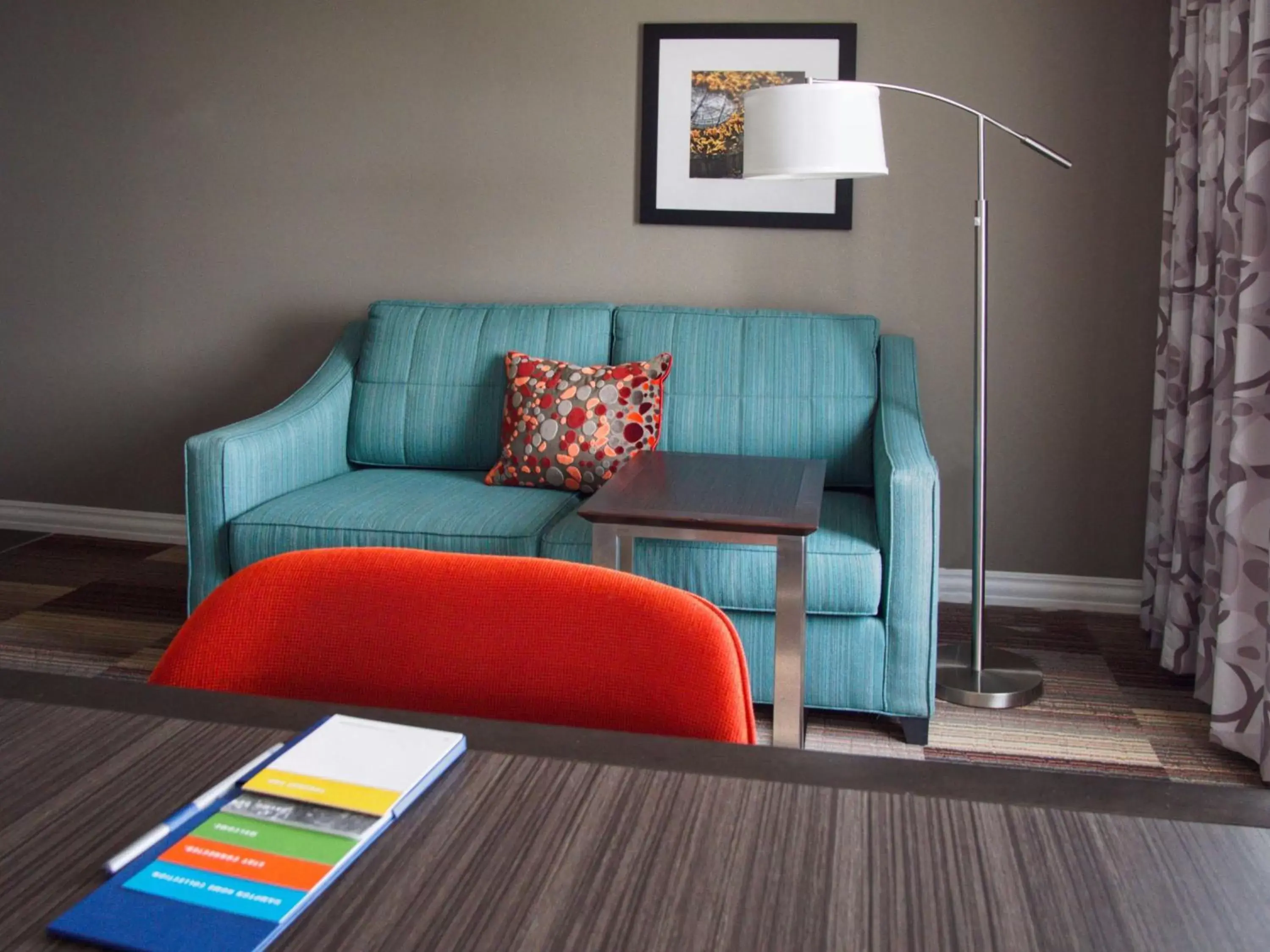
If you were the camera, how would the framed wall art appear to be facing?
facing the viewer

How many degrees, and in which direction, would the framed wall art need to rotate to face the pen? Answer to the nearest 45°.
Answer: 0° — it already faces it

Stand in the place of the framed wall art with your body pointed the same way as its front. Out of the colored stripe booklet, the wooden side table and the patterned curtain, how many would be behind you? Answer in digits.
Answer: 0

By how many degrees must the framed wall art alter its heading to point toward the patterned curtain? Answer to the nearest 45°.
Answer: approximately 45° to its left

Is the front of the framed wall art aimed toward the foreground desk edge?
yes

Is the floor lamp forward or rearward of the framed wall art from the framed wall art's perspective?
forward

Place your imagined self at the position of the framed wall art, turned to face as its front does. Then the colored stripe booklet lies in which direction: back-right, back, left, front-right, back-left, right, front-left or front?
front

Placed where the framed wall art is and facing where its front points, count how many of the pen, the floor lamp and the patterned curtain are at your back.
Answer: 0

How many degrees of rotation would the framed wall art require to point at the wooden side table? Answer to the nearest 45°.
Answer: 0° — it already faces it
